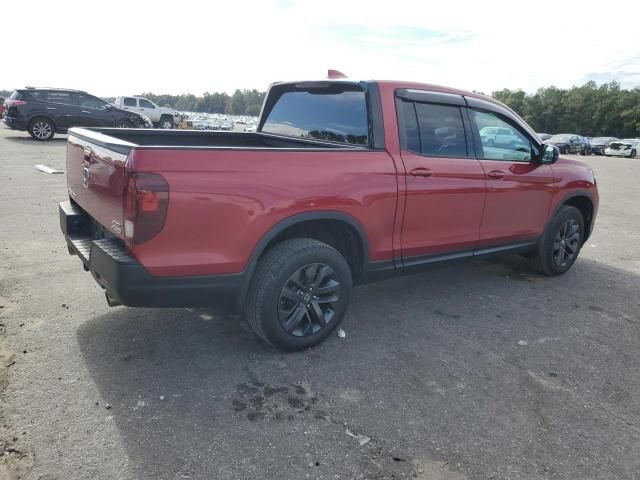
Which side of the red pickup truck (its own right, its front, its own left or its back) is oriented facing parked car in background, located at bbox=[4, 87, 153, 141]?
left

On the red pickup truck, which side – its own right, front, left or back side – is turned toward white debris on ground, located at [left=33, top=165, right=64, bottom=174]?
left

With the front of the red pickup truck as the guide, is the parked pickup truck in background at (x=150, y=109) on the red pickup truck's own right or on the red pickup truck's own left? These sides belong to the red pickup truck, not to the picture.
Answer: on the red pickup truck's own left

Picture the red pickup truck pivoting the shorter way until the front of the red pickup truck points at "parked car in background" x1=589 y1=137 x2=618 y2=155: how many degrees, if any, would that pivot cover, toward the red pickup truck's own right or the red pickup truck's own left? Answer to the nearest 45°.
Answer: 0° — it already faces it

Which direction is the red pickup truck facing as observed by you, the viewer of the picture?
facing away from the viewer and to the right of the viewer

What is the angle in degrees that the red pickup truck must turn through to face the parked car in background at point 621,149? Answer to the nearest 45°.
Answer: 0° — it already faces it
